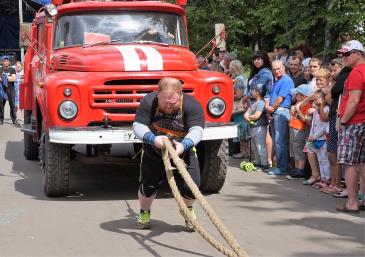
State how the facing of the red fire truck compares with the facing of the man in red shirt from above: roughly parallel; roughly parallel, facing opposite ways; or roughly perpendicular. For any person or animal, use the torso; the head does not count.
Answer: roughly perpendicular

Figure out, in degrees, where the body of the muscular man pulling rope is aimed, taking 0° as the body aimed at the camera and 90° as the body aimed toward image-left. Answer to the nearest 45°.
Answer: approximately 0°

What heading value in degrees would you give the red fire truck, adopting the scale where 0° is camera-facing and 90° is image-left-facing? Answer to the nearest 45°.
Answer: approximately 0°

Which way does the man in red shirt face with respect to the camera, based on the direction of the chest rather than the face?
to the viewer's left

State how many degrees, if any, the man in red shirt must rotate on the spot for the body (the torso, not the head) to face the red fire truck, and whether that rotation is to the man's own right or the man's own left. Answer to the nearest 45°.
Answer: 0° — they already face it

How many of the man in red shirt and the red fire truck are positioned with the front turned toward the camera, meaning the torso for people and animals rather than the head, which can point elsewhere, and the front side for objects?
1

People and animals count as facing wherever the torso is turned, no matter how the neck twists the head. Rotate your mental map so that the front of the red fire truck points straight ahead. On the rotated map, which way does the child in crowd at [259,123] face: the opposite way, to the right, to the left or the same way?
to the right

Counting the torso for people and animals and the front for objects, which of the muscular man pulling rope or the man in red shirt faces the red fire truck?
the man in red shirt

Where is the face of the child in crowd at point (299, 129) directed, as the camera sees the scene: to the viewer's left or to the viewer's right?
to the viewer's left
